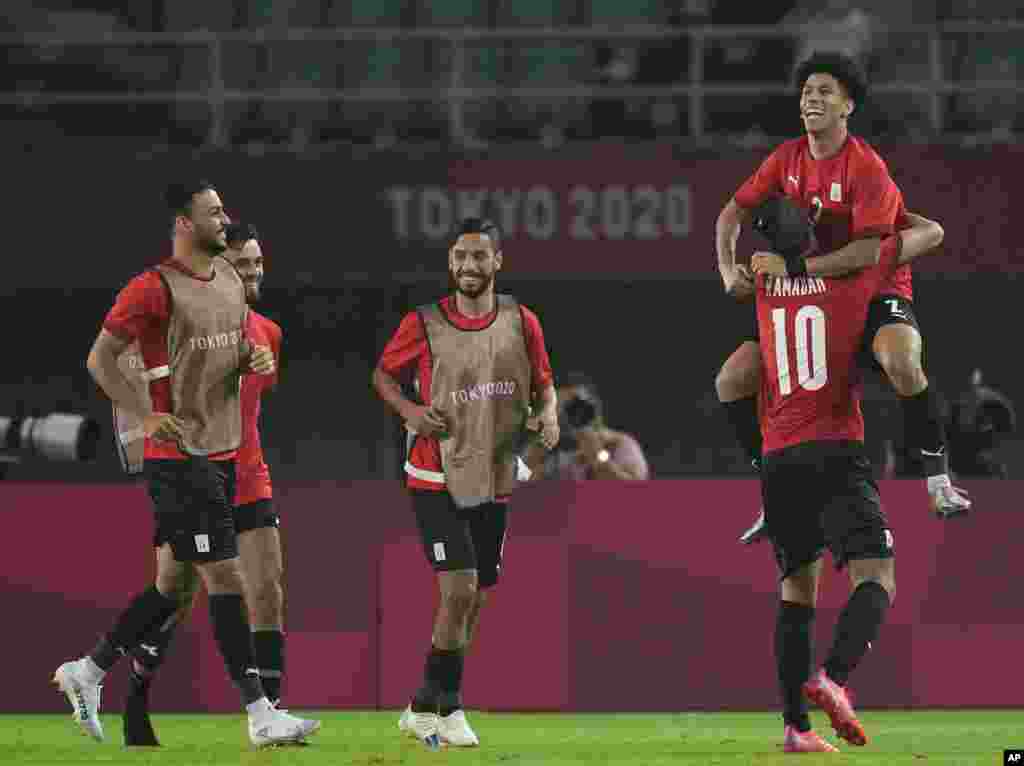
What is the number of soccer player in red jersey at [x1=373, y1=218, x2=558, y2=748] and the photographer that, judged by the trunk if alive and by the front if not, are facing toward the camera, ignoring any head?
2

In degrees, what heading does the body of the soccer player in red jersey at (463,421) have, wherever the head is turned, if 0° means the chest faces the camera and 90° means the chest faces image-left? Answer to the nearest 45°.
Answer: approximately 0°

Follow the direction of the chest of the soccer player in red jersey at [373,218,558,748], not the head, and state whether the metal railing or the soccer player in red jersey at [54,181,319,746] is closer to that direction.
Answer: the soccer player in red jersey

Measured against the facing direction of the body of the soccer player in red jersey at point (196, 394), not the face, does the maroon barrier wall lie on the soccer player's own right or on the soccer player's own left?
on the soccer player's own left

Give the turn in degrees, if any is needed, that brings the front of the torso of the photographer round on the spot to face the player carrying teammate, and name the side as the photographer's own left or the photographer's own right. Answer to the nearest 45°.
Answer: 0° — they already face them

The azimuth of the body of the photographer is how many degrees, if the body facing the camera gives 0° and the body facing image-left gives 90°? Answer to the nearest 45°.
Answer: approximately 0°

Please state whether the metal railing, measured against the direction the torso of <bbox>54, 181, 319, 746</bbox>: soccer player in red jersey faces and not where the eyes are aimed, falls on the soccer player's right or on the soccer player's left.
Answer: on the soccer player's left

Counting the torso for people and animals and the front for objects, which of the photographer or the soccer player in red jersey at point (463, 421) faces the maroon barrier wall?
the photographer

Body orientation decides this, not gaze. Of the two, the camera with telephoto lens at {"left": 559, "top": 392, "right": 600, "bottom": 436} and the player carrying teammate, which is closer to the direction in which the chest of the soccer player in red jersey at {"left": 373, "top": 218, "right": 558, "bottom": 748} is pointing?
the player carrying teammate

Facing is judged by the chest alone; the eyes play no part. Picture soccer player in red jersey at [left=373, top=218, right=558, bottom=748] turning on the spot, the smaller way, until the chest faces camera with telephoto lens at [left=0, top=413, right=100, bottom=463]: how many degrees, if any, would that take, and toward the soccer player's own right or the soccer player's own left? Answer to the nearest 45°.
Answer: approximately 135° to the soccer player's own right

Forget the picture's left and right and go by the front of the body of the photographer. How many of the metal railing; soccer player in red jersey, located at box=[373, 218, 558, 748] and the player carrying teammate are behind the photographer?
1
